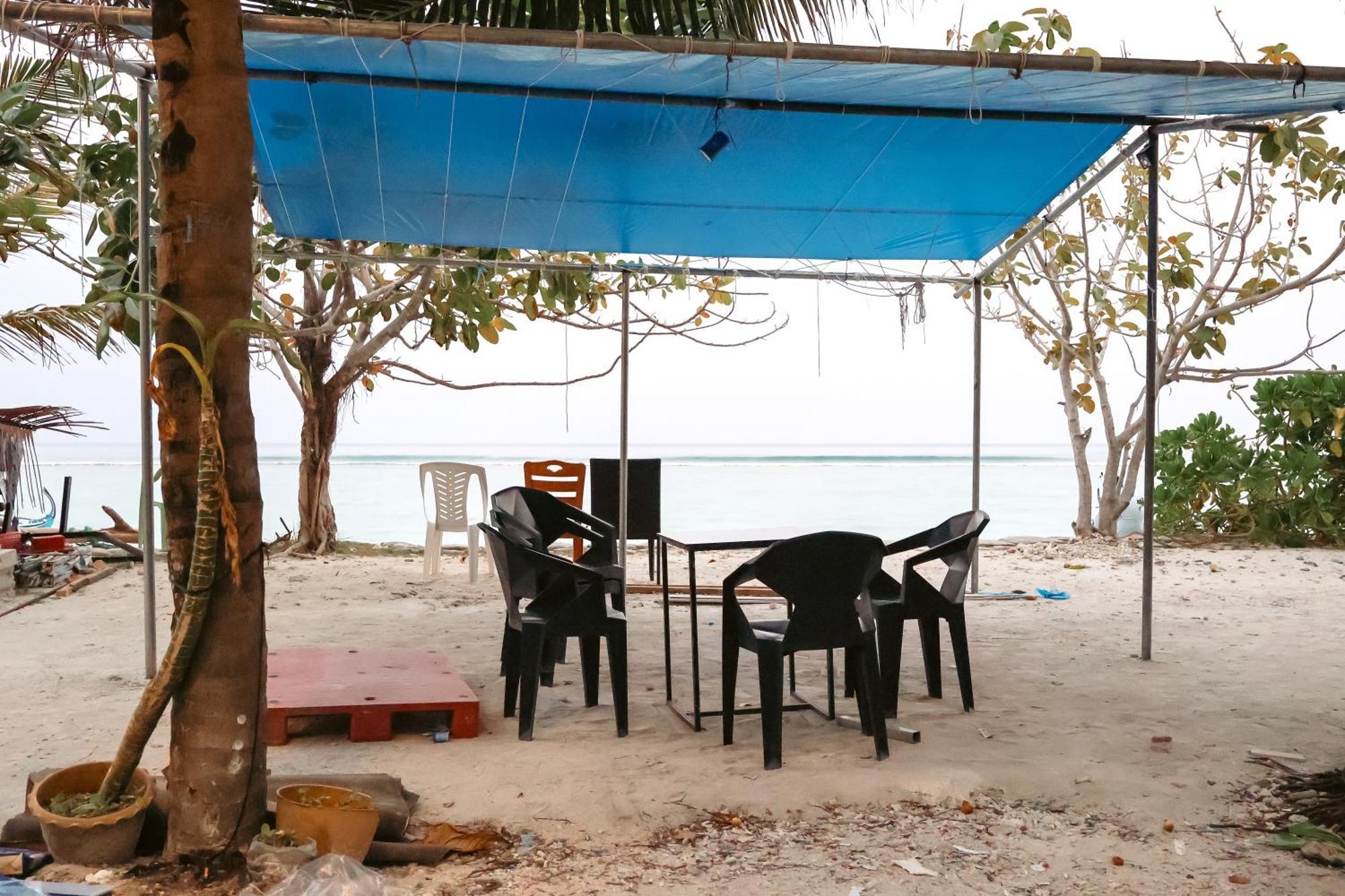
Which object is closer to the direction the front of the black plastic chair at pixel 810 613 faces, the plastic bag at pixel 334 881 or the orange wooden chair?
the orange wooden chair

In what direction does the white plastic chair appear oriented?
away from the camera

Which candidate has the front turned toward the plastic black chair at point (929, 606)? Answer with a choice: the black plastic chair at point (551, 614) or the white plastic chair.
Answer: the black plastic chair

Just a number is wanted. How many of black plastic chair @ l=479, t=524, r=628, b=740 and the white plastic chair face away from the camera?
1

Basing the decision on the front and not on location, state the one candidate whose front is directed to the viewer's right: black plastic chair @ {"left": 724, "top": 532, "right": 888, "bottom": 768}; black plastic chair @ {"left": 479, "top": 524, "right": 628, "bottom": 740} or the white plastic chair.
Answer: black plastic chair @ {"left": 479, "top": 524, "right": 628, "bottom": 740}

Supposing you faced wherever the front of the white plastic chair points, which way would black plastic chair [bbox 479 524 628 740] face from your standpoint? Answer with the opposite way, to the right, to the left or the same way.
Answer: to the right

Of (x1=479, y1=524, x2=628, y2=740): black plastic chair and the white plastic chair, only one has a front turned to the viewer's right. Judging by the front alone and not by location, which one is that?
the black plastic chair

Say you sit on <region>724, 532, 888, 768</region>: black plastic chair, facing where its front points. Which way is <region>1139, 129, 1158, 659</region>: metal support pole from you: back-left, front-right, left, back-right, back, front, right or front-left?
right

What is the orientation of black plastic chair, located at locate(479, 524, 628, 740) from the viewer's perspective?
to the viewer's right

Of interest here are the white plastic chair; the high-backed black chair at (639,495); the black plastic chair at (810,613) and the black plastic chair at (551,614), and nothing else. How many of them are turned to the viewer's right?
1
